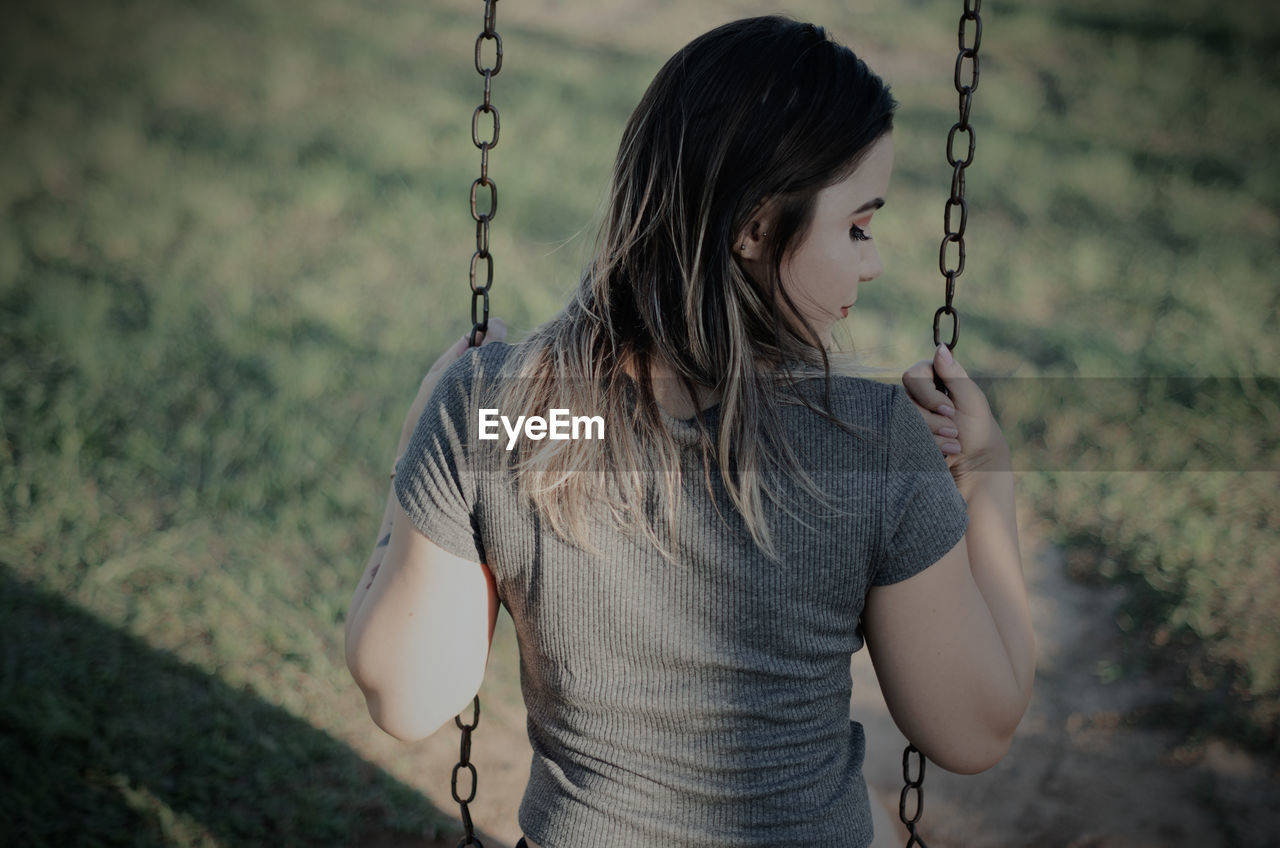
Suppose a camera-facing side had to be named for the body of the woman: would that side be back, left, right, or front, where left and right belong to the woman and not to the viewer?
back

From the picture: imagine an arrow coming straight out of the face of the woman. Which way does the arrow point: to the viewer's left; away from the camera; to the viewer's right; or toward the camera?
to the viewer's right
